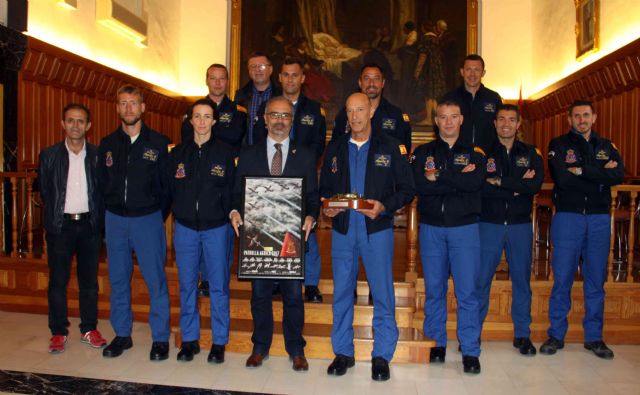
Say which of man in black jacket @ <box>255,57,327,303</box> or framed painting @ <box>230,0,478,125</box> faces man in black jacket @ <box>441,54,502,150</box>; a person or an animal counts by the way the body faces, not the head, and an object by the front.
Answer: the framed painting

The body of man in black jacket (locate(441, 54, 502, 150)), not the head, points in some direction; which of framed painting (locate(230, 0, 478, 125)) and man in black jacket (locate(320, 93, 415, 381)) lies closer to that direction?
the man in black jacket

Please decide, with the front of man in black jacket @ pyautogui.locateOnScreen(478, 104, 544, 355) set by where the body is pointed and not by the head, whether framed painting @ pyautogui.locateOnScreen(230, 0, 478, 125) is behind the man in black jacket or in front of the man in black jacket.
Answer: behind

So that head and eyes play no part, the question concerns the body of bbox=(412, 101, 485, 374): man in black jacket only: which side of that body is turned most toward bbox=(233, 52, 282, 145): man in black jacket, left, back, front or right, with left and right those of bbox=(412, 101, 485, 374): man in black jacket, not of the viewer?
right

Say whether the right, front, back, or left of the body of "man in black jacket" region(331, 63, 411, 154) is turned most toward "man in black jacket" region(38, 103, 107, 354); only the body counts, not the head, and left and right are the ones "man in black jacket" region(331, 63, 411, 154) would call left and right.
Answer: right

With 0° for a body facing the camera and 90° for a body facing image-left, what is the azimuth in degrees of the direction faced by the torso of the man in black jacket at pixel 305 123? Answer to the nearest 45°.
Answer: approximately 0°
